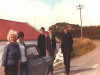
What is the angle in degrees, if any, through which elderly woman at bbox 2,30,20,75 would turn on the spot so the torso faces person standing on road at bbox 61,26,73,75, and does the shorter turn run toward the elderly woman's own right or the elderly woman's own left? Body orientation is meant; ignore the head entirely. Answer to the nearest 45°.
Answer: approximately 135° to the elderly woman's own left

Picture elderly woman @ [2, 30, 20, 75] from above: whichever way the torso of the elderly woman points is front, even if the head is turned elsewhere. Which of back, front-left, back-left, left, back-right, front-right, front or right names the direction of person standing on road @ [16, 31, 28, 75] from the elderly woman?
back-left

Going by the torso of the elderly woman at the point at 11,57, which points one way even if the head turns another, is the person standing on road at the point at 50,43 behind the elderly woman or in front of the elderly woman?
behind

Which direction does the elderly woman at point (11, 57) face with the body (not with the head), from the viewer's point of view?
toward the camera

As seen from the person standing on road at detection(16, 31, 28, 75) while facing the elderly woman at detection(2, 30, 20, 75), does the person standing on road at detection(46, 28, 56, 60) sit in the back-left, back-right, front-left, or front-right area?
back-right
